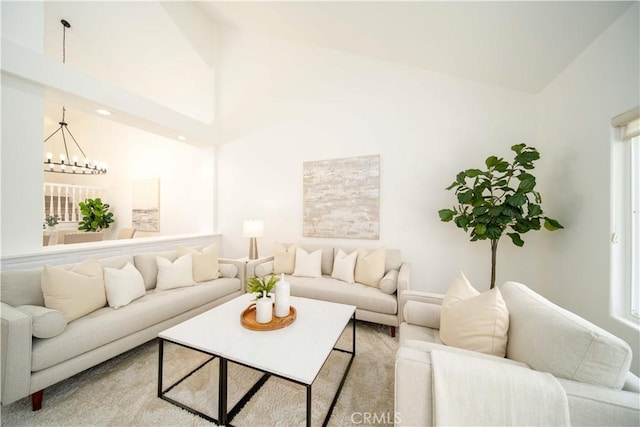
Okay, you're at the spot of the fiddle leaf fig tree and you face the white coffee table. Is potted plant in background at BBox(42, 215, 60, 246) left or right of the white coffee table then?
right

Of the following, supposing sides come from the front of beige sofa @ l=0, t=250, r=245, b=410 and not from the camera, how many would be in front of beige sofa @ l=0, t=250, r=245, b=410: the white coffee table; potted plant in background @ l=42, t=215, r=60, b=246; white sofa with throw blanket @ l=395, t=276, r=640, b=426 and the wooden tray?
3

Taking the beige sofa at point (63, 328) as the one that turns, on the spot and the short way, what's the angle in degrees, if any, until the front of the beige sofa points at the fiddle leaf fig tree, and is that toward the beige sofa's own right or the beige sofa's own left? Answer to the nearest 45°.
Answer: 0° — it already faces it

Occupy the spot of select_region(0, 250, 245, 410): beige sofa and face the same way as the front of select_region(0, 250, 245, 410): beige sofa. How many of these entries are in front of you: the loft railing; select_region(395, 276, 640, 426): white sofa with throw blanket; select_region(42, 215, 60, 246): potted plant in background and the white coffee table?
2

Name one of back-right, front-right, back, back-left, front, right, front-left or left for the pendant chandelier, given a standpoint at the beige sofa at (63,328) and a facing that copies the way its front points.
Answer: back-left

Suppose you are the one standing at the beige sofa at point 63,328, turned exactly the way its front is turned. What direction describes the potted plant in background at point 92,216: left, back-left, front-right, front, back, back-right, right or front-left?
back-left

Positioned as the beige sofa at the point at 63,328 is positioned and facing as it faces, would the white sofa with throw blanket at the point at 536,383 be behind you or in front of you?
in front

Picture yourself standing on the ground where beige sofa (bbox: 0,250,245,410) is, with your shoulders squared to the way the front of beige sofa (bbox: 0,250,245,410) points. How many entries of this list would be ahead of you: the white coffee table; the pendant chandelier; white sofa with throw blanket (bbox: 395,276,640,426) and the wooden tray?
3

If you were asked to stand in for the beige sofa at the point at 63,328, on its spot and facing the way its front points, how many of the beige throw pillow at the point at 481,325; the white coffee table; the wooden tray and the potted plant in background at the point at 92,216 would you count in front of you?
3

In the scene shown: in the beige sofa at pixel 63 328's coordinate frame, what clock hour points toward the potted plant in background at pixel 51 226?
The potted plant in background is roughly at 7 o'clock from the beige sofa.

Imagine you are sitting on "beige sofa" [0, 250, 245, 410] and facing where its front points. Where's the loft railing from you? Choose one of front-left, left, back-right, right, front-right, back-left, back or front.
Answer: back-left

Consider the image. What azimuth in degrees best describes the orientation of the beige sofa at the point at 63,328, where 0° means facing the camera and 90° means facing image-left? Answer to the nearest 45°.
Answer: approximately 315°

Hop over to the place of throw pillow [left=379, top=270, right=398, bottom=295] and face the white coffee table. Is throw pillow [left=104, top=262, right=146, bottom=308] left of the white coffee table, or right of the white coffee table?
right

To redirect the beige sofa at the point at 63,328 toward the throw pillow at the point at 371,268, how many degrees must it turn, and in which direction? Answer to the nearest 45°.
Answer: approximately 45° to its left

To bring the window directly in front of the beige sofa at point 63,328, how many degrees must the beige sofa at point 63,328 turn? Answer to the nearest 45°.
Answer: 0° — it already faces it
